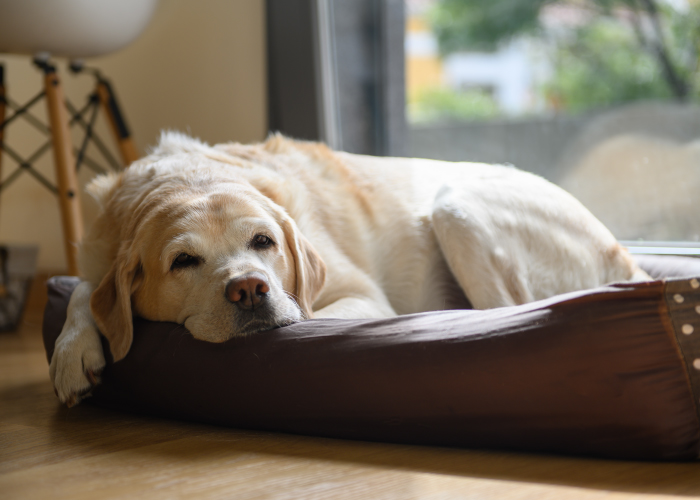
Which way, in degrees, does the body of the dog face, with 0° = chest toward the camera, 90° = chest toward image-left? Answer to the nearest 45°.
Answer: approximately 45°

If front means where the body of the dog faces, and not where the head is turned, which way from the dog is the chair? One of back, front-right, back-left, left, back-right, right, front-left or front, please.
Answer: right
